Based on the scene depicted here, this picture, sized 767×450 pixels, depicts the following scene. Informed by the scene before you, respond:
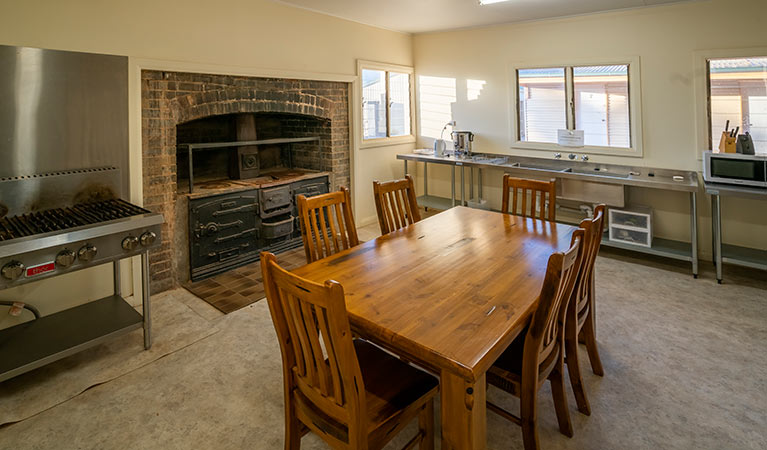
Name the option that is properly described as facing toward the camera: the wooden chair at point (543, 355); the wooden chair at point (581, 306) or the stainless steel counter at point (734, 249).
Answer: the stainless steel counter

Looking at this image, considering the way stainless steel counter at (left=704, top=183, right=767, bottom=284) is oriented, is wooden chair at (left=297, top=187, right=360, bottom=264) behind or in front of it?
in front

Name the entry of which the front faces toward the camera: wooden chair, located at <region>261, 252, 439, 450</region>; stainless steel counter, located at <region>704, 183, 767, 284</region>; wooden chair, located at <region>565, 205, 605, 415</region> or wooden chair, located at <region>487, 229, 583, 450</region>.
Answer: the stainless steel counter

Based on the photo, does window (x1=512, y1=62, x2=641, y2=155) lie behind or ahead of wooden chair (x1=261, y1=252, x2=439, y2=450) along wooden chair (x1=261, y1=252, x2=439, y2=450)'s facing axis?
ahead

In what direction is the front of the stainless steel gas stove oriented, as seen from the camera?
facing the viewer and to the right of the viewer

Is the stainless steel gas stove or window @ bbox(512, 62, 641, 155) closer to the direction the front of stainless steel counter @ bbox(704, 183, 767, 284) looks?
the stainless steel gas stove

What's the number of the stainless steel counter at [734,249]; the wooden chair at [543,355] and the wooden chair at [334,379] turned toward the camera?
1

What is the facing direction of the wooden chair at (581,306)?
to the viewer's left

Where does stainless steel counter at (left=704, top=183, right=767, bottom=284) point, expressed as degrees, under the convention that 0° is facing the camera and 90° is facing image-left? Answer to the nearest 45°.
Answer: approximately 0°

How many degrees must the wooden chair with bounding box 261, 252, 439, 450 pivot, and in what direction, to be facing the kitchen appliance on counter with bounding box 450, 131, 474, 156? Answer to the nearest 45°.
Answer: approximately 45° to its left

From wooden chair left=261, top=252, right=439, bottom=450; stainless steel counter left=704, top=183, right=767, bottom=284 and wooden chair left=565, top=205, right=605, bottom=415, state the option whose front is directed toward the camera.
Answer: the stainless steel counter

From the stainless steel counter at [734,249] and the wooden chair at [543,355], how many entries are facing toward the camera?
1
